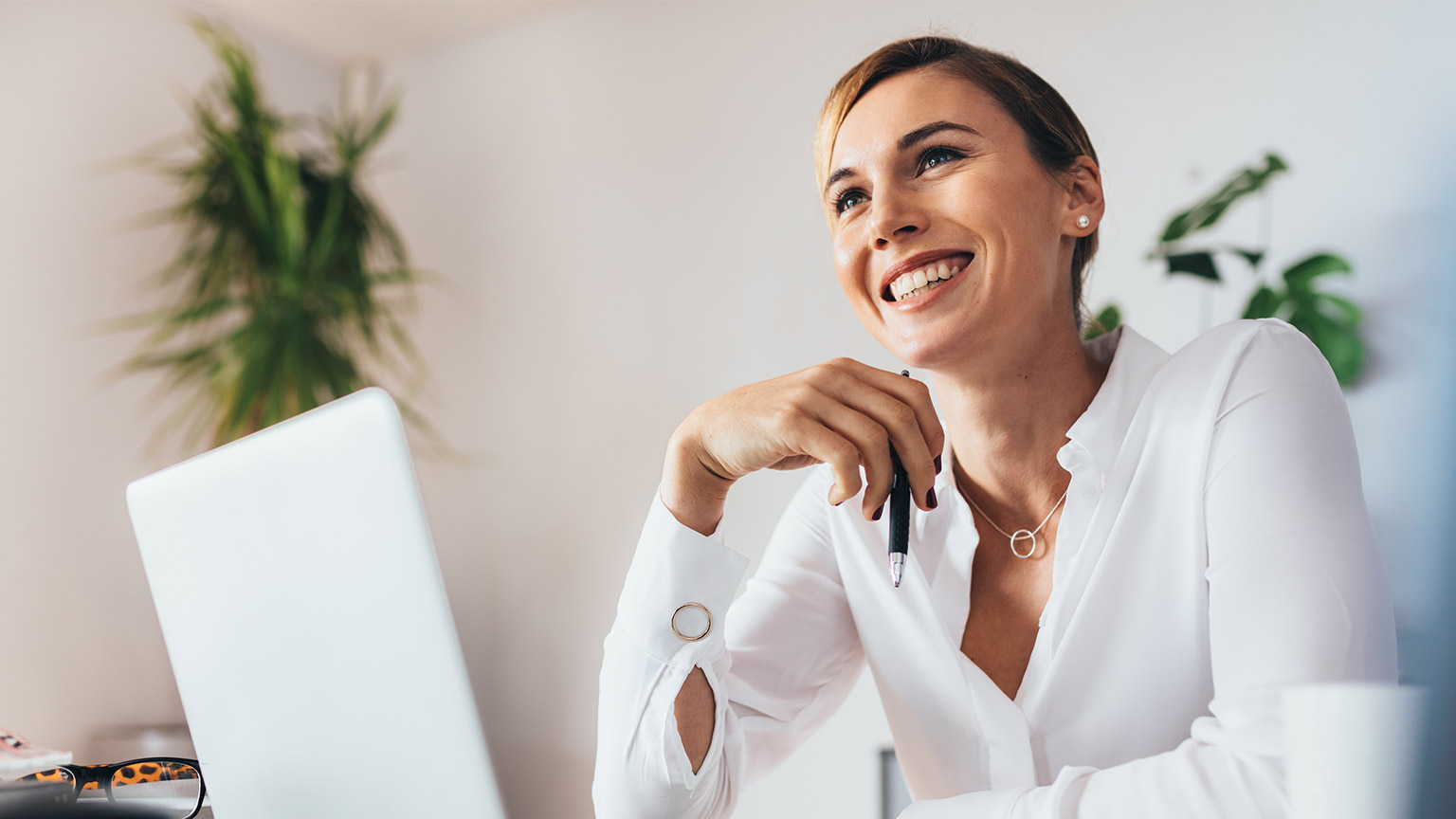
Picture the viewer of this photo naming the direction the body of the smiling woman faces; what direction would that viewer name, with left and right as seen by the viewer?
facing the viewer and to the left of the viewer

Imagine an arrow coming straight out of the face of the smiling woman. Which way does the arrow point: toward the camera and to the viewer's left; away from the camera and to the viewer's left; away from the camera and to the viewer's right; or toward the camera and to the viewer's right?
toward the camera and to the viewer's left

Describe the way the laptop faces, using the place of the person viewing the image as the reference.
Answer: facing away from the viewer and to the right of the viewer

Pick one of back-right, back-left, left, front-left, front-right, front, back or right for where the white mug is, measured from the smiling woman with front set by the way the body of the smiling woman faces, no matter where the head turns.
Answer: front-left

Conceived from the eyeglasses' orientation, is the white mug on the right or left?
on its left

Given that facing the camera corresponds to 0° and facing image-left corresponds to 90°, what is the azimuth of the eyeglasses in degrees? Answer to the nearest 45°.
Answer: approximately 45°

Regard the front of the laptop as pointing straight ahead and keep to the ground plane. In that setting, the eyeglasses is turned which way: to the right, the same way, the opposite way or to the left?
the opposite way

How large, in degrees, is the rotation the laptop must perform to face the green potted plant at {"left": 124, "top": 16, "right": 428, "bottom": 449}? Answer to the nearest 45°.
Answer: approximately 45° to its left
